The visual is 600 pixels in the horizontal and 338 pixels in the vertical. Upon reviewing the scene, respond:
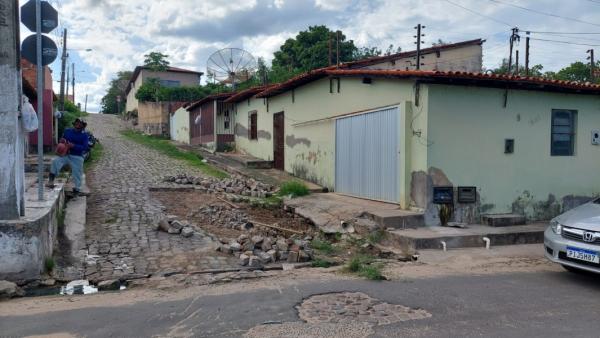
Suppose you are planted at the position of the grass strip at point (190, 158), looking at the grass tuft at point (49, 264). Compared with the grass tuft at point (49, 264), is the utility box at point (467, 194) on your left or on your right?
left

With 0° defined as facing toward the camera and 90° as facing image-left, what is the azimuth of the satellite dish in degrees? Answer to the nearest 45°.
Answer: approximately 0°

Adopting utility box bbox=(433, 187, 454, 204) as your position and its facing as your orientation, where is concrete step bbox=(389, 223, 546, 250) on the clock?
The concrete step is roughly at 11 o'clock from the utility box.

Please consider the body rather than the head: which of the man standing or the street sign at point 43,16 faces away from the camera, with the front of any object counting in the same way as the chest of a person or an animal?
the street sign

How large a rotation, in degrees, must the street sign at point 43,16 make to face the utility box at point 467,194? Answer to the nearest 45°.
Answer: approximately 90° to its right

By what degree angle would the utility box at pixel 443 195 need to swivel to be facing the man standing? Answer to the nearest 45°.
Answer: approximately 90° to its right

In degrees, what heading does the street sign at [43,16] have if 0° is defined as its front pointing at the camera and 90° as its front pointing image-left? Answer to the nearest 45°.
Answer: approximately 180°

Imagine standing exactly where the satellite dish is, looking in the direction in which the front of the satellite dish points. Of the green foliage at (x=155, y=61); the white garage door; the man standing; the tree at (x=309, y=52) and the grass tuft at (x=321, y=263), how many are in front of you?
3

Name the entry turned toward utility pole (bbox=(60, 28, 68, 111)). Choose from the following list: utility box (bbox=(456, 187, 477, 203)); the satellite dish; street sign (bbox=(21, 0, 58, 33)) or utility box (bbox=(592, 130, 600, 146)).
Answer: the street sign

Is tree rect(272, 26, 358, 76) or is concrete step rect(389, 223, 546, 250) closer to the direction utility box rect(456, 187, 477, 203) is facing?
the concrete step

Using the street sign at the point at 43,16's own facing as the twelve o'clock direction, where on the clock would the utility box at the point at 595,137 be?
The utility box is roughly at 3 o'clock from the street sign.

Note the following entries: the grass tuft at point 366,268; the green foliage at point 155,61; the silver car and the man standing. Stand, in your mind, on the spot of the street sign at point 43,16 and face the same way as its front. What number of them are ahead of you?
2

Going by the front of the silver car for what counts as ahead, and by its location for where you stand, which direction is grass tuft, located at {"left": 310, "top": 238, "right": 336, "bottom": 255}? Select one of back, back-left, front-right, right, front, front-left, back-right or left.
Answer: front-right
